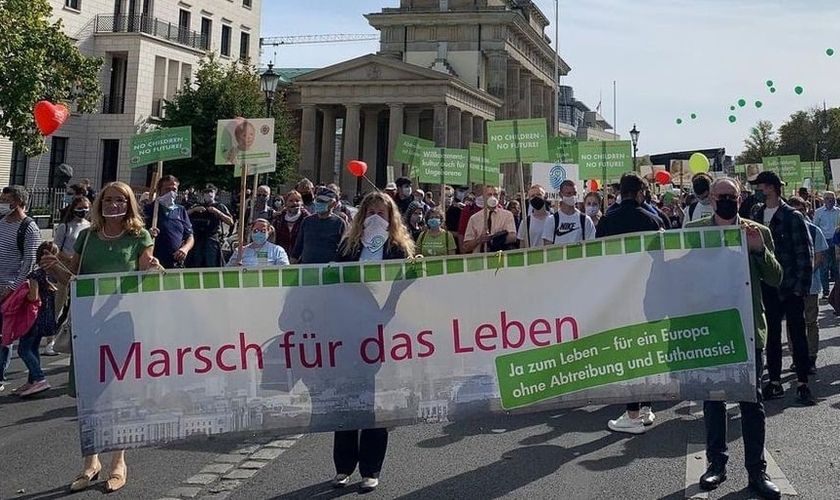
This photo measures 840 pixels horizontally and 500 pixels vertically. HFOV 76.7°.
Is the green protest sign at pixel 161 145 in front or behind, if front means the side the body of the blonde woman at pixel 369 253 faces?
behind

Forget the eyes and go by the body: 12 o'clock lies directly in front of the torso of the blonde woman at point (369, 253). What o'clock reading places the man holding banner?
The man holding banner is roughly at 9 o'clock from the blonde woman.

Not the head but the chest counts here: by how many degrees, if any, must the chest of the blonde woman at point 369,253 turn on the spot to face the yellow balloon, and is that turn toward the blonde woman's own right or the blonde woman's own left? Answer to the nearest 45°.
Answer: approximately 135° to the blonde woman's own left

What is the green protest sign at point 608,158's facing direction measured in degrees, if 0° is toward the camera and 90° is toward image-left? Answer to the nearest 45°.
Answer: approximately 0°

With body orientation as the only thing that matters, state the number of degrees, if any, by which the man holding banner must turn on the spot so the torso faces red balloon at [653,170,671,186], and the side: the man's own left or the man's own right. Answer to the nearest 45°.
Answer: approximately 180°

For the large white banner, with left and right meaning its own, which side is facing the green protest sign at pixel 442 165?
back
